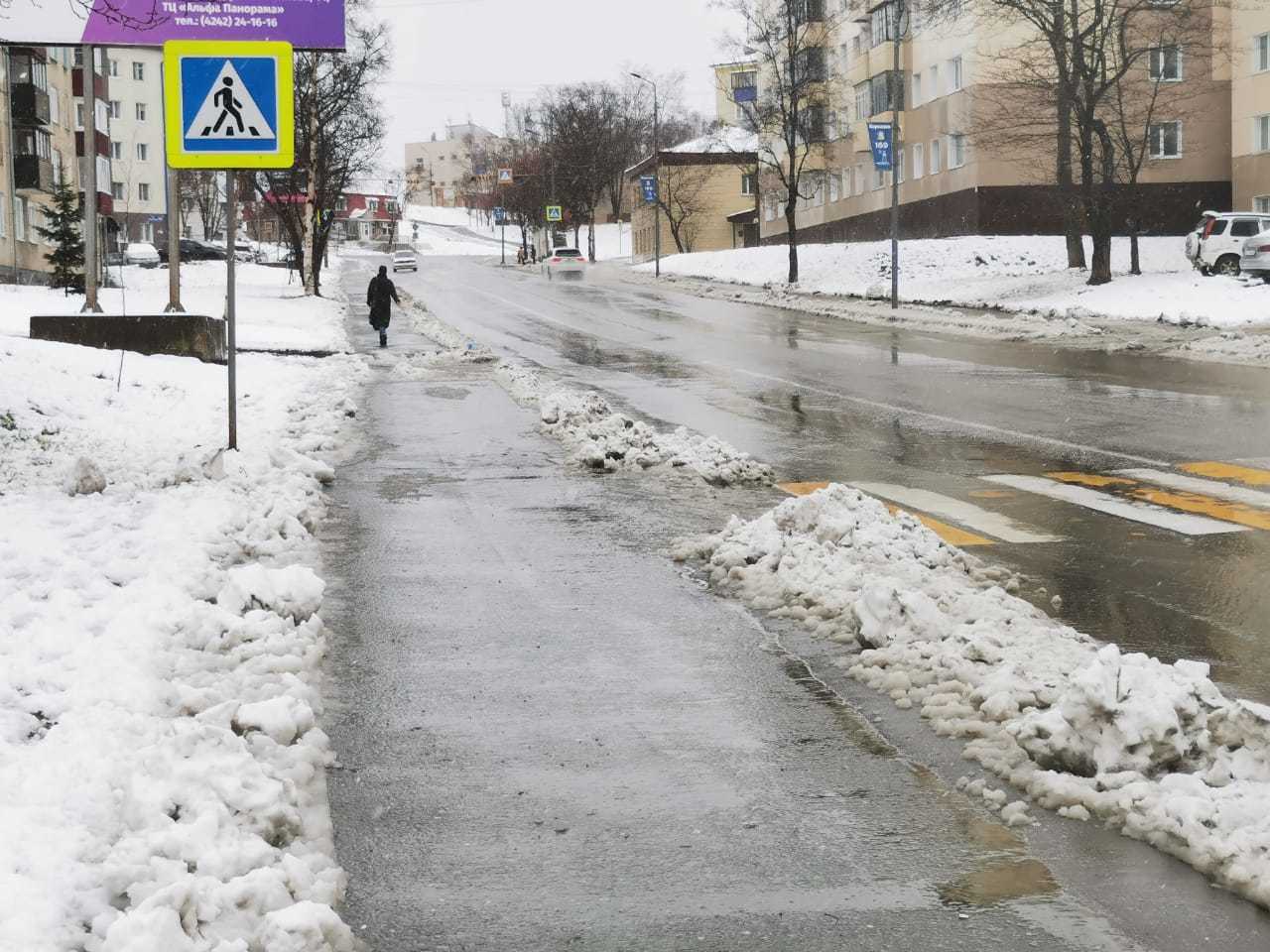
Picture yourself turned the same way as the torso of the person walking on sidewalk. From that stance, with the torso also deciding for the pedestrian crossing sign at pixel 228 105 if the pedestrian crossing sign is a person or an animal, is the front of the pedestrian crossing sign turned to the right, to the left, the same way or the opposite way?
the opposite way

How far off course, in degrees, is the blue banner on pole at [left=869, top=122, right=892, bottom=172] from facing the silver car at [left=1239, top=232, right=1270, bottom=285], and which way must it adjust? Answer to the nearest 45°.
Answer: approximately 45° to its left

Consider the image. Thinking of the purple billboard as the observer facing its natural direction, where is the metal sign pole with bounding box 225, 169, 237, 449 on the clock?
The metal sign pole is roughly at 12 o'clock from the purple billboard.

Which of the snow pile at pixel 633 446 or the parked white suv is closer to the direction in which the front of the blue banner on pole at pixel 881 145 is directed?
the snow pile

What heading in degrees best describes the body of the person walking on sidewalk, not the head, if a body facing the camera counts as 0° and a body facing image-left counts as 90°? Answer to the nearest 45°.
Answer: approximately 180°

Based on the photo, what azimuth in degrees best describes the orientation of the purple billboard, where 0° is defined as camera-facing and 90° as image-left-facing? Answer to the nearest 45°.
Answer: approximately 0°

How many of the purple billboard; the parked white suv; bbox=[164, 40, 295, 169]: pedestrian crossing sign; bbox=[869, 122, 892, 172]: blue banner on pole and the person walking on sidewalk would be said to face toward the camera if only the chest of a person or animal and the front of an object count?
3

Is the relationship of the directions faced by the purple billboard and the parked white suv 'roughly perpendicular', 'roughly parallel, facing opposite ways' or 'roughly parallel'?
roughly perpendicular

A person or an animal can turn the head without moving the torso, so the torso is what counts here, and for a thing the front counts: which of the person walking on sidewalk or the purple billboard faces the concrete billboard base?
the purple billboard

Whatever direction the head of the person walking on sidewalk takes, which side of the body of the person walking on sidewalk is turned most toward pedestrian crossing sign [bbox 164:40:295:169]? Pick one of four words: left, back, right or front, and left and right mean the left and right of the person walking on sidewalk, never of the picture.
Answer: back
